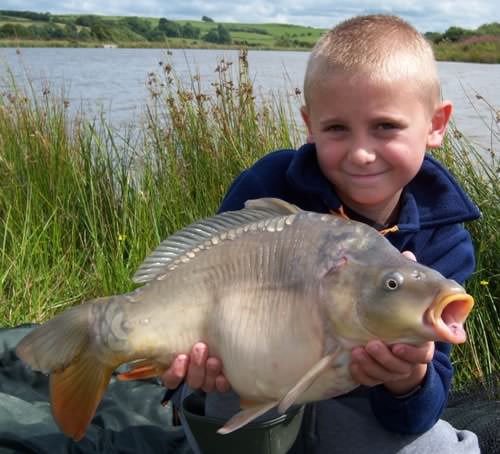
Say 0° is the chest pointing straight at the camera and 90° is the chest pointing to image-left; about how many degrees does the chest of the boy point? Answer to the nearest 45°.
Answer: approximately 0°

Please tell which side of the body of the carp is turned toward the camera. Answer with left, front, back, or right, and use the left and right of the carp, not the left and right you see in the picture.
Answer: right
